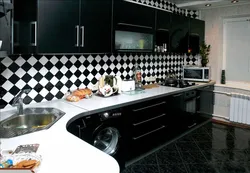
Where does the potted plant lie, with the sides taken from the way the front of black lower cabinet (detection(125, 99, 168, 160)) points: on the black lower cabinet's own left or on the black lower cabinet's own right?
on the black lower cabinet's own left

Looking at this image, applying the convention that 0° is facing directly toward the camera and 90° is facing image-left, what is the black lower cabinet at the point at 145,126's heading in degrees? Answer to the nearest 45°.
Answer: approximately 315°

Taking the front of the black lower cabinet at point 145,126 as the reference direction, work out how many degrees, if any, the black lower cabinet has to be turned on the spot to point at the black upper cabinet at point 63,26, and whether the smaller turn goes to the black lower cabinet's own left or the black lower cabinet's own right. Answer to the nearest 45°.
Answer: approximately 90° to the black lower cabinet's own right

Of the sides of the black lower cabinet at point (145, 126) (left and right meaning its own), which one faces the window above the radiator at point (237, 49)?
left

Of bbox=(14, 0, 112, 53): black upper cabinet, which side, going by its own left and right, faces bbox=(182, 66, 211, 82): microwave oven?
left

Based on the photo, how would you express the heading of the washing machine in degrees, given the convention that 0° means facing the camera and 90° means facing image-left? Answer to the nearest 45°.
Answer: approximately 315°

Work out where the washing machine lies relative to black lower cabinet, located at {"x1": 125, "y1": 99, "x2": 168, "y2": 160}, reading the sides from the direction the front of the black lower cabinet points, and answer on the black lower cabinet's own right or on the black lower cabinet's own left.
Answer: on the black lower cabinet's own right

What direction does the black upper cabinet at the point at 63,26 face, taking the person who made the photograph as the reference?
facing the viewer and to the right of the viewer

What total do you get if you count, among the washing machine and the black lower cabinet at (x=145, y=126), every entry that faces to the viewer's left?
0

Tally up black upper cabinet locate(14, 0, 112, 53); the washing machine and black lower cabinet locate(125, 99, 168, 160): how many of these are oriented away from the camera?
0

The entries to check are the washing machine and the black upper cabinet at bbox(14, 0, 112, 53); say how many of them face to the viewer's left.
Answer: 0
